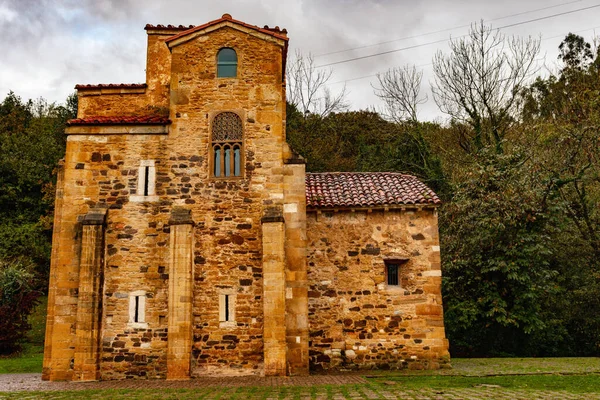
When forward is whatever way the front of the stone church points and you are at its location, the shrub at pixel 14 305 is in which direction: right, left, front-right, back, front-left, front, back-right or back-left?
front-right
